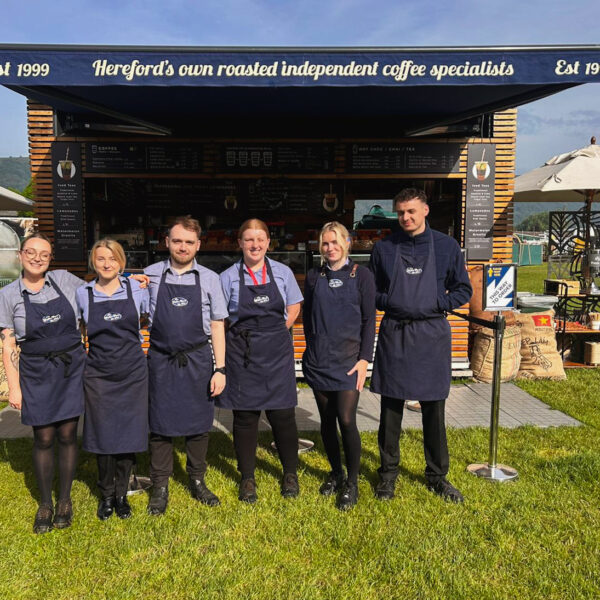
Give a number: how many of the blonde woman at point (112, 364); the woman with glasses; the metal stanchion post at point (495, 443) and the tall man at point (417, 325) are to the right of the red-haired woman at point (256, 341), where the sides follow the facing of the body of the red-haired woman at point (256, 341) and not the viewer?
2

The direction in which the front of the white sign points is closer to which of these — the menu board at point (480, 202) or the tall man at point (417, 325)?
the tall man

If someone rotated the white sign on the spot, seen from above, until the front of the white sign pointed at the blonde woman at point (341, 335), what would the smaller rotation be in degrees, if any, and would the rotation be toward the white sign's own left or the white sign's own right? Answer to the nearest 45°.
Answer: approximately 45° to the white sign's own right

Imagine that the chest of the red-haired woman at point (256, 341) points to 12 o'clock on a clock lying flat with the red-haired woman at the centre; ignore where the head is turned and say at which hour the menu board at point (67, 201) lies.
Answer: The menu board is roughly at 5 o'clock from the red-haired woman.

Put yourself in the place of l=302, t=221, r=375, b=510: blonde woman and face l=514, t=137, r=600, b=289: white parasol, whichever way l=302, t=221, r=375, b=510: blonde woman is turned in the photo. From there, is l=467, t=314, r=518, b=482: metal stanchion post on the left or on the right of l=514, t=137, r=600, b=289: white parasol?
right

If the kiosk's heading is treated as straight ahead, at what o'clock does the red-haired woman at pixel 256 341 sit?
The red-haired woman is roughly at 12 o'clock from the kiosk.
